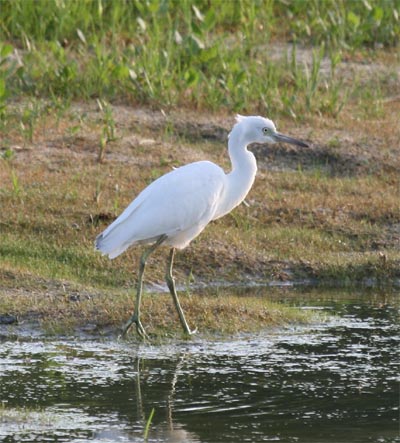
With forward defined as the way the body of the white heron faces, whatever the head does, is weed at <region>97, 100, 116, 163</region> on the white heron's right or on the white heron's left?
on the white heron's left

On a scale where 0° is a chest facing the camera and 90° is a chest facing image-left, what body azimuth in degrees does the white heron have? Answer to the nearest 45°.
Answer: approximately 270°
